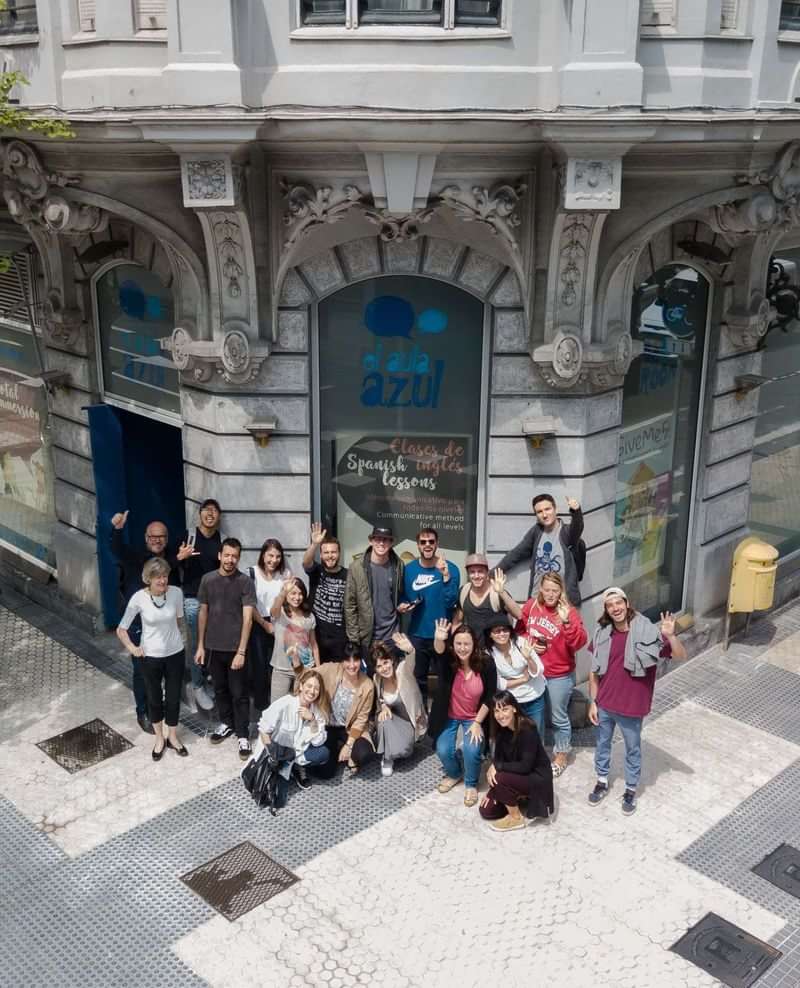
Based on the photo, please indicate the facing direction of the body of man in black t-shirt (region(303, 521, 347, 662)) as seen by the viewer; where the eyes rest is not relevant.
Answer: toward the camera

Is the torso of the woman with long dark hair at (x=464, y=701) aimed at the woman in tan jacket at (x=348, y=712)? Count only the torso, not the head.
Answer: no

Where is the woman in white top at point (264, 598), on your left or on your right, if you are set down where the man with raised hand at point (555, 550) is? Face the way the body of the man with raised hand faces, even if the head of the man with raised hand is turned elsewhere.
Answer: on your right

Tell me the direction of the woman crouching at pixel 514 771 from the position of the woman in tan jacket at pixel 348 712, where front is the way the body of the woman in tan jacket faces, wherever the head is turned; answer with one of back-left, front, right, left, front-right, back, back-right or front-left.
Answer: front-left

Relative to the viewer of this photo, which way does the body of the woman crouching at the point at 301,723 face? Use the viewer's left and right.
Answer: facing the viewer

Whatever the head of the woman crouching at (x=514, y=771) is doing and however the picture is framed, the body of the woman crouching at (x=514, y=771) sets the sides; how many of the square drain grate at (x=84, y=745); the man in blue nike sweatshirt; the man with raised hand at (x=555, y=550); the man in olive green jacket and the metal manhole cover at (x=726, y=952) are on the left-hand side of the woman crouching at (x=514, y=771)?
1

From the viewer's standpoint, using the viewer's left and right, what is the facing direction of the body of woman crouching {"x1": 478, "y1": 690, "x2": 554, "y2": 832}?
facing the viewer and to the left of the viewer

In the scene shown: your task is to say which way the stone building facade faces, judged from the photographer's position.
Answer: facing the viewer

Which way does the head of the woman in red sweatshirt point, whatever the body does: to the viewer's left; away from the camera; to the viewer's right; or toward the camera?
toward the camera

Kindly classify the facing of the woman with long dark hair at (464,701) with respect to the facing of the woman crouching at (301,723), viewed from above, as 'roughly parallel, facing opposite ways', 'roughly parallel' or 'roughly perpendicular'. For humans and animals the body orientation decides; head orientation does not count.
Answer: roughly parallel

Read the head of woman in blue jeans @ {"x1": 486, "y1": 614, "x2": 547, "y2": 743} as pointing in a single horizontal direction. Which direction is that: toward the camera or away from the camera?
toward the camera

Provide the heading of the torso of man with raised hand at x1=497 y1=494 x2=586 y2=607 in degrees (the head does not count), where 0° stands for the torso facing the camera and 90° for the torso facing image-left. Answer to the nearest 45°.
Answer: approximately 0°

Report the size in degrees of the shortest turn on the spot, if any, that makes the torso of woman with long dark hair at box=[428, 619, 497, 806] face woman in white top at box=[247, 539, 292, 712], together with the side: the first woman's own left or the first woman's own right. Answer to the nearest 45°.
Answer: approximately 135° to the first woman's own right

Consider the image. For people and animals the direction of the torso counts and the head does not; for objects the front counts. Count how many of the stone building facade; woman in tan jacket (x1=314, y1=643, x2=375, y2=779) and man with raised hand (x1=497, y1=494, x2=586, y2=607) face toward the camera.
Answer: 3

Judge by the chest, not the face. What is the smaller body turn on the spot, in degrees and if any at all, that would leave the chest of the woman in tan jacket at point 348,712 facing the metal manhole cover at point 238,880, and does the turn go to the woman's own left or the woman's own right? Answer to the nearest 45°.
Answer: approximately 45° to the woman's own right

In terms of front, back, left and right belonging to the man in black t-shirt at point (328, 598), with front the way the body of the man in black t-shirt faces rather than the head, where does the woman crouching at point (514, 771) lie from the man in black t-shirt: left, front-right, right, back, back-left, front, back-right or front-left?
front-left

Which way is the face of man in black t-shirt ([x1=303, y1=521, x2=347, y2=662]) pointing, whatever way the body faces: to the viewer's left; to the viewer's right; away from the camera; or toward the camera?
toward the camera

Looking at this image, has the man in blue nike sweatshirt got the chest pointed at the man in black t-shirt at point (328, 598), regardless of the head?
no

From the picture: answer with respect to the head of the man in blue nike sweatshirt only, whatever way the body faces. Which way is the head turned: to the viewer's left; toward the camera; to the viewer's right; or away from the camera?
toward the camera

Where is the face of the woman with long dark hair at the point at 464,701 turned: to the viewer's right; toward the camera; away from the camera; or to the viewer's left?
toward the camera

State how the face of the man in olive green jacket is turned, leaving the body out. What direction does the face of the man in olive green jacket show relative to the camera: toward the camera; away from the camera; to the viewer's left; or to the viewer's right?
toward the camera
